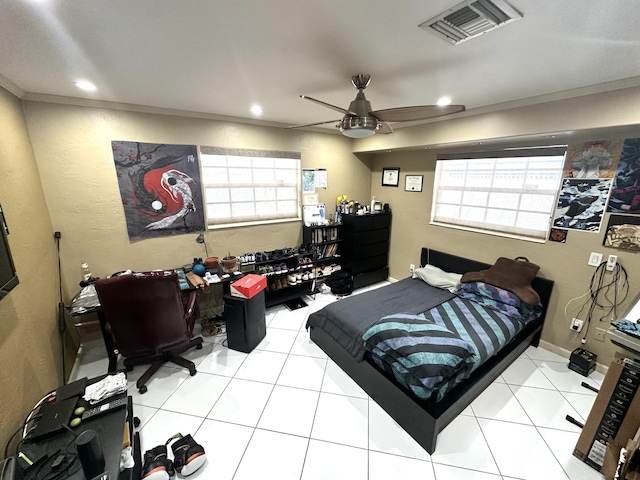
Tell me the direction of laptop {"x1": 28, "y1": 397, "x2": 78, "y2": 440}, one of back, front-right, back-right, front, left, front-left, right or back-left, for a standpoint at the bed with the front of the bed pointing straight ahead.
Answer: front

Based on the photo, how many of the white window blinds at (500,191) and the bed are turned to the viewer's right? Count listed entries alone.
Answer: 0

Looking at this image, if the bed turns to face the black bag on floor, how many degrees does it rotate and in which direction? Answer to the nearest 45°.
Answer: approximately 90° to its right

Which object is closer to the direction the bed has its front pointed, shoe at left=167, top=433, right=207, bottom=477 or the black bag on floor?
the shoe

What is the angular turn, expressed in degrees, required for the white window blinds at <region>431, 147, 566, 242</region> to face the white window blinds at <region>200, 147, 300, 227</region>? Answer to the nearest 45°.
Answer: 0° — it already faces it

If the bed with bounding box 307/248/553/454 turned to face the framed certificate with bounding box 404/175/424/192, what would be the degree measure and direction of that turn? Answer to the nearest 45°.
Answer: approximately 135° to its right

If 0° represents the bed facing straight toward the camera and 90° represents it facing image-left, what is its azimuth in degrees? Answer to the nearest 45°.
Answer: approximately 45°

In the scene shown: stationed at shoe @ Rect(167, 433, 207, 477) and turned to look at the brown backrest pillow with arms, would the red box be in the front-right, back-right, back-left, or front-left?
front-left

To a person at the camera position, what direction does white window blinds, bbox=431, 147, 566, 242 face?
facing the viewer and to the left of the viewer

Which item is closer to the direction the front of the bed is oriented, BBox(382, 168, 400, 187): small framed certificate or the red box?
the red box

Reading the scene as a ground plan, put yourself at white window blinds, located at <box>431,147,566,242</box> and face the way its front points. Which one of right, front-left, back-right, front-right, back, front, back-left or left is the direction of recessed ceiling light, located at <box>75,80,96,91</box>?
front

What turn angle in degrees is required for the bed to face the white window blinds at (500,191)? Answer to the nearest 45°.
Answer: approximately 180°

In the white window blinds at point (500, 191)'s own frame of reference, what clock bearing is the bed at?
The bed is roughly at 11 o'clock from the white window blinds.

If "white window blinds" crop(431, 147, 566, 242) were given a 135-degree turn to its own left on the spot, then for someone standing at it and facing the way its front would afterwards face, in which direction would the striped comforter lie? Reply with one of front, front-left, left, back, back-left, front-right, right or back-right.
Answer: right

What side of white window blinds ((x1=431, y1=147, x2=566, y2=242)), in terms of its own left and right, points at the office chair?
front
